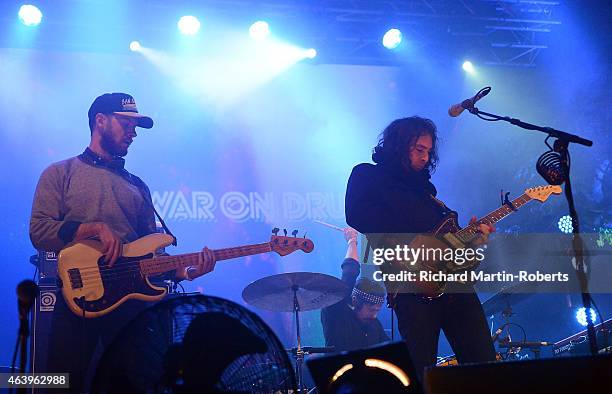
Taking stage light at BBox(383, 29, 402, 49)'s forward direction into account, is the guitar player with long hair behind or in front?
in front

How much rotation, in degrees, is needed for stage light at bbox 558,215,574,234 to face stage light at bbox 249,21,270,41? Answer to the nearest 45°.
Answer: approximately 45° to its right

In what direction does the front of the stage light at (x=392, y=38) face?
toward the camera

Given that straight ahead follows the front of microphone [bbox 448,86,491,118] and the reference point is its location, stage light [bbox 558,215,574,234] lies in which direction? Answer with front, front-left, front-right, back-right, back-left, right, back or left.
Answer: right

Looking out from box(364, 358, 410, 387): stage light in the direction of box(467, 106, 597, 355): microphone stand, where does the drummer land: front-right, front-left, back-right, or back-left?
front-left

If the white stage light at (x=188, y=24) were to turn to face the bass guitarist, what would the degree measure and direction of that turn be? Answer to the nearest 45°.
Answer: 0° — it already faces them

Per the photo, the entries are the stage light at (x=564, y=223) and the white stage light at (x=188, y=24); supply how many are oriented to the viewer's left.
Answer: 0

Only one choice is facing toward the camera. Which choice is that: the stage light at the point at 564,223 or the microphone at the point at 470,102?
the stage light

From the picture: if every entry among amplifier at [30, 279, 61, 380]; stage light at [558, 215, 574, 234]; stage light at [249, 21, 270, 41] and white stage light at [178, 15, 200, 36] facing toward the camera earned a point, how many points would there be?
4

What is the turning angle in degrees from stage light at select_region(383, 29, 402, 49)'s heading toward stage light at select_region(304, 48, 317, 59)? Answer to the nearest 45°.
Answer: approximately 90° to its right

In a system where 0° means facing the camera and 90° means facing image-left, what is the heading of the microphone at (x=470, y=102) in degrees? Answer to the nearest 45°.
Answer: approximately 90°

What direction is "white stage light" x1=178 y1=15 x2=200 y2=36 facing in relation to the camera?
toward the camera

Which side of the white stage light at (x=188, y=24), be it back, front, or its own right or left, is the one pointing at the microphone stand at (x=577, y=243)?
front

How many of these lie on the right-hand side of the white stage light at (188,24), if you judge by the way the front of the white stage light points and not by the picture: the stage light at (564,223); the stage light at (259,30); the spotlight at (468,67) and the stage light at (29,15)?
1
